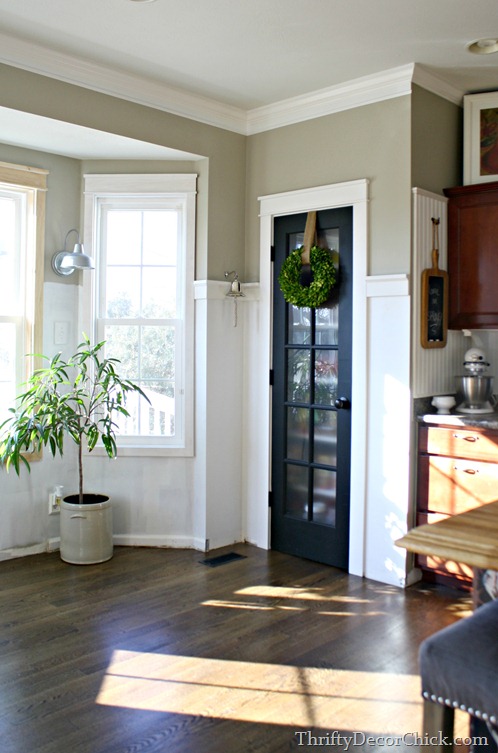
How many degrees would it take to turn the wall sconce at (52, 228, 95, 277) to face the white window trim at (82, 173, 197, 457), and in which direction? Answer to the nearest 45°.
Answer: approximately 45° to its left

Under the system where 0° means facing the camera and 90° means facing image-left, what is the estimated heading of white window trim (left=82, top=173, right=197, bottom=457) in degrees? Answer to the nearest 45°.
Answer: approximately 0°

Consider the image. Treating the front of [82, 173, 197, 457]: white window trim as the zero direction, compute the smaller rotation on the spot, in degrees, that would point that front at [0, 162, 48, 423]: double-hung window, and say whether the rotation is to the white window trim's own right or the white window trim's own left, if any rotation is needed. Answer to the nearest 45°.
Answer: approximately 90° to the white window trim's own right

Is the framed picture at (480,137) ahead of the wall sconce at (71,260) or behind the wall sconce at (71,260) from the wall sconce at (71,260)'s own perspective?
ahead

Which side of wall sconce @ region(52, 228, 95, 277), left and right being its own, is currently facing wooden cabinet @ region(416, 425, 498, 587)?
front

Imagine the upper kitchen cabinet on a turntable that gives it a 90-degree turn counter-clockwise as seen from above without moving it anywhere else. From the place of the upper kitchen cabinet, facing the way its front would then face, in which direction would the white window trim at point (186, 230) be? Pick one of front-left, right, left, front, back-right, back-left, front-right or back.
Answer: back-right

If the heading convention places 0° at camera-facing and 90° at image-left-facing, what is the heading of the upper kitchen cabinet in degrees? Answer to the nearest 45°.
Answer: approximately 45°

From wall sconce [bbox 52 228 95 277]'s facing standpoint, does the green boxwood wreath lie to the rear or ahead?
ahead

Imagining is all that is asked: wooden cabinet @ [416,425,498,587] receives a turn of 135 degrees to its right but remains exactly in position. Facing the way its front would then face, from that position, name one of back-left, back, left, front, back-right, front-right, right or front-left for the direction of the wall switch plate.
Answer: left

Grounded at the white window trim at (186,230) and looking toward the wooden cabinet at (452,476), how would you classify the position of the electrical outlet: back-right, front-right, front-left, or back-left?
back-right

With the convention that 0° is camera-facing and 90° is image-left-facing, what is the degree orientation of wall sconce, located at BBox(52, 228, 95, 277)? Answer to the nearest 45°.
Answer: approximately 315°

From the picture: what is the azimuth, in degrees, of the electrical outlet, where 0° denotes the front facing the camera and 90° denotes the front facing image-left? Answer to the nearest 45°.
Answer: approximately 315°

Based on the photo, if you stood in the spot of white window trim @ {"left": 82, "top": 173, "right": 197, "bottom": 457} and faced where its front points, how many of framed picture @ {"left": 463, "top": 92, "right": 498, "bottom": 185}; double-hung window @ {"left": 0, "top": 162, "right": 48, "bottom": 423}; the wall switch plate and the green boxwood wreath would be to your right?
2
